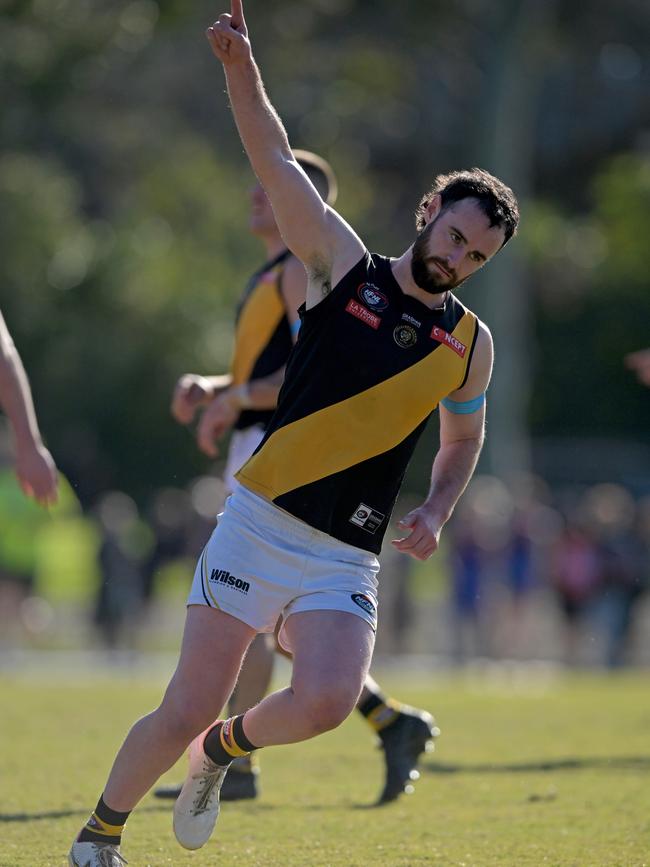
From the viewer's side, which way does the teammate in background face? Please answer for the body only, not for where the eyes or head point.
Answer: to the viewer's left

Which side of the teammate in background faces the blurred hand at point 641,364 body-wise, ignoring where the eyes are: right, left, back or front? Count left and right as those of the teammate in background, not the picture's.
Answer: back

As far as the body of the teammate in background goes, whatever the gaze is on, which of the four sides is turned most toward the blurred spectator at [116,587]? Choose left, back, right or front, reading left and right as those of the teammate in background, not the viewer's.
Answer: right
